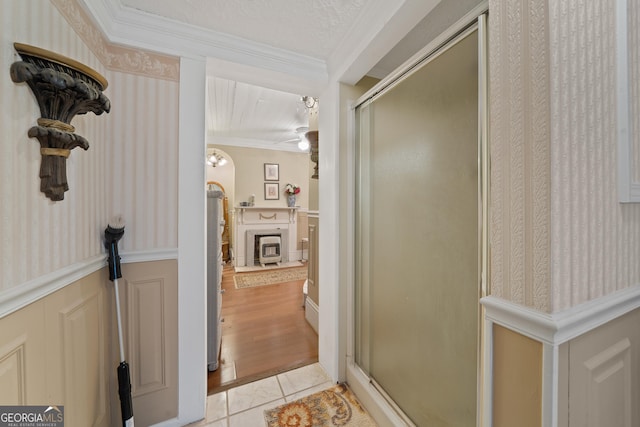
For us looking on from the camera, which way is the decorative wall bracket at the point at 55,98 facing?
facing the viewer and to the right of the viewer

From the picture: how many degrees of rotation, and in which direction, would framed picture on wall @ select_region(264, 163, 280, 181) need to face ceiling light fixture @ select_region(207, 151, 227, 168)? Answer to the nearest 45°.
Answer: approximately 90° to its right

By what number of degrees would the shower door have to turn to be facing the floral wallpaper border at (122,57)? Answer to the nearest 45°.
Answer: approximately 45° to its right

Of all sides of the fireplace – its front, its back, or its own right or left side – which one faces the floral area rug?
front

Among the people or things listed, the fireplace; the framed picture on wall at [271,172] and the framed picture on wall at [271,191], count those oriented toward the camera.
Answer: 3

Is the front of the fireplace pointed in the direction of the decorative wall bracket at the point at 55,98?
yes

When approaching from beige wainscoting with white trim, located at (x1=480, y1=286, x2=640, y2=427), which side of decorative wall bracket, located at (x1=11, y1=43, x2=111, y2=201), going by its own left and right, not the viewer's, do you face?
front

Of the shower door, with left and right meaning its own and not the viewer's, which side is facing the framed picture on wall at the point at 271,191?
right

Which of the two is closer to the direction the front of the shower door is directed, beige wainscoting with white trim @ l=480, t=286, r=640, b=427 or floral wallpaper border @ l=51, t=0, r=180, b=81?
the floral wallpaper border

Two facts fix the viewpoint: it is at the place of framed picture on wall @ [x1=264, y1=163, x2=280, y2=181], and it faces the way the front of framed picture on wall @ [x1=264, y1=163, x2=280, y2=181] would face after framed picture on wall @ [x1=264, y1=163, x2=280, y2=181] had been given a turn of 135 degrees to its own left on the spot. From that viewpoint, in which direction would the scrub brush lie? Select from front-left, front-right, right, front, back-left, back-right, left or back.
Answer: back-right

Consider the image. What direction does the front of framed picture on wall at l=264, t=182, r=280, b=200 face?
toward the camera

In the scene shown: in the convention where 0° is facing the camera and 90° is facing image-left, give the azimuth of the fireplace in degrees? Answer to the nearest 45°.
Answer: approximately 0°

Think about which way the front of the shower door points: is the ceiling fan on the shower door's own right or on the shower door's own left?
on the shower door's own right

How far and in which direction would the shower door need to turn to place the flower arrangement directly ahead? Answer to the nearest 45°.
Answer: approximately 90° to its right

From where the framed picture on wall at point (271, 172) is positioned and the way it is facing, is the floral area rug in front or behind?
in front

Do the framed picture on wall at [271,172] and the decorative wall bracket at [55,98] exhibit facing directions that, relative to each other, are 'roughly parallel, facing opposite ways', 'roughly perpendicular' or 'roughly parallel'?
roughly perpendicular
